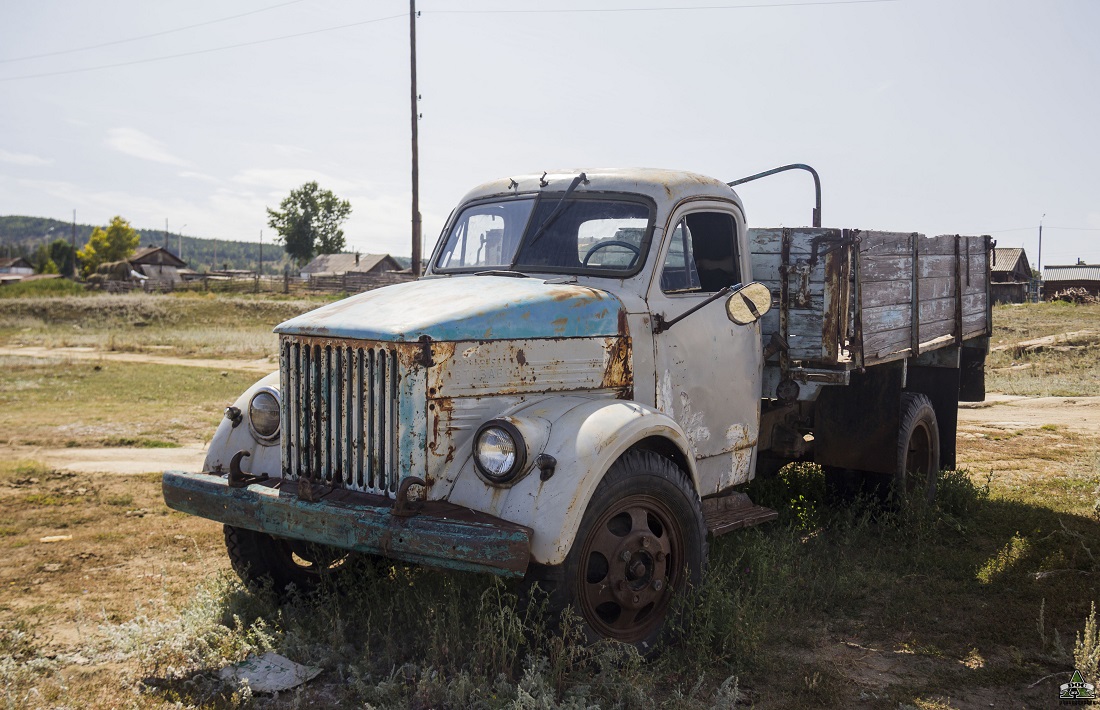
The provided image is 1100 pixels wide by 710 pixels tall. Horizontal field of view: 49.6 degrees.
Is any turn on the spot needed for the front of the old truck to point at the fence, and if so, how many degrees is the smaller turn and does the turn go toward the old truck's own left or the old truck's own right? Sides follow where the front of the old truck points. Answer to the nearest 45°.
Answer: approximately 135° to the old truck's own right

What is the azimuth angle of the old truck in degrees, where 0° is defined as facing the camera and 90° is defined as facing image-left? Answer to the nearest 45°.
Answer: approximately 45°

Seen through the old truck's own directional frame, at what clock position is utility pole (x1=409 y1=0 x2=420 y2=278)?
The utility pole is roughly at 4 o'clock from the old truck.
